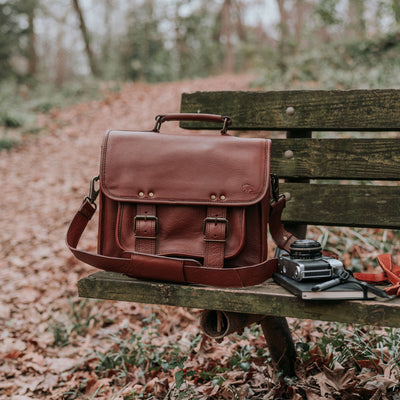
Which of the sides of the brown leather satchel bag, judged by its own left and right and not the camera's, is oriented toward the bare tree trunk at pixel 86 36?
back

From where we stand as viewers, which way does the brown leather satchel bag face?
facing the viewer

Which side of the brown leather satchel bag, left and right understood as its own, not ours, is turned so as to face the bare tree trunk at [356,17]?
back

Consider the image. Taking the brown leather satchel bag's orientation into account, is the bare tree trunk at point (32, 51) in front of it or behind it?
behind

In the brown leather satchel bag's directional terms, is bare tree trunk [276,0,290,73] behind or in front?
behind
